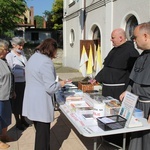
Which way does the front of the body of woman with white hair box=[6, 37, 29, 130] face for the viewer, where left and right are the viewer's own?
facing the viewer and to the right of the viewer

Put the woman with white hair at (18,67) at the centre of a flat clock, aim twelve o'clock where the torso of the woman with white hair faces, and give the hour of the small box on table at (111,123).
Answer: The small box on table is roughly at 1 o'clock from the woman with white hair.

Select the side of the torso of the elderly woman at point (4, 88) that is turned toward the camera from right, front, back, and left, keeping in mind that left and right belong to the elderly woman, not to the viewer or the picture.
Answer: right

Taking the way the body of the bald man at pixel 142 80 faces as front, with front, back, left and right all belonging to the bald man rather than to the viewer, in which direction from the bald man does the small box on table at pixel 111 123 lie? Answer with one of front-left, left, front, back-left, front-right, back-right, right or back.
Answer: front-left

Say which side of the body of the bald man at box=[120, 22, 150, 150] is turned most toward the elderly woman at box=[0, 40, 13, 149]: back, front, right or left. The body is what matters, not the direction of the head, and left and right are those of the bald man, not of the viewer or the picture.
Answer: front

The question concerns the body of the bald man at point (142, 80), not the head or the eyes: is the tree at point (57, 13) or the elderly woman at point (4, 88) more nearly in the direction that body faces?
the elderly woman

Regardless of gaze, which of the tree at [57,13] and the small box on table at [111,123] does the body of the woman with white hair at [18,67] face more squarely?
the small box on table

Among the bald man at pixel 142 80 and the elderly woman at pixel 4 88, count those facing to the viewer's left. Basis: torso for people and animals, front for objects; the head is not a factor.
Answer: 1

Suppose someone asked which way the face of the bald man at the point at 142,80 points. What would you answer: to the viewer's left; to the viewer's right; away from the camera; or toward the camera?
to the viewer's left

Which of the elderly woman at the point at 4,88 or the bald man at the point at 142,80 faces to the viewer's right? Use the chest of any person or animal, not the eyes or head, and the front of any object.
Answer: the elderly woman

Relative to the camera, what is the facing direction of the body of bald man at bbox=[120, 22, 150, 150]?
to the viewer's left

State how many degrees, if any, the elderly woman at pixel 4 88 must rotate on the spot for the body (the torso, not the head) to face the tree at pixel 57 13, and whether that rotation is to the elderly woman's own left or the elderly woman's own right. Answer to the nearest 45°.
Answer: approximately 90° to the elderly woman's own left

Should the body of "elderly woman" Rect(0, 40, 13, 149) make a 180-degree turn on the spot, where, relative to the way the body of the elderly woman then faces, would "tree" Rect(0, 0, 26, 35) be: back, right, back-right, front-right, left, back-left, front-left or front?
right
